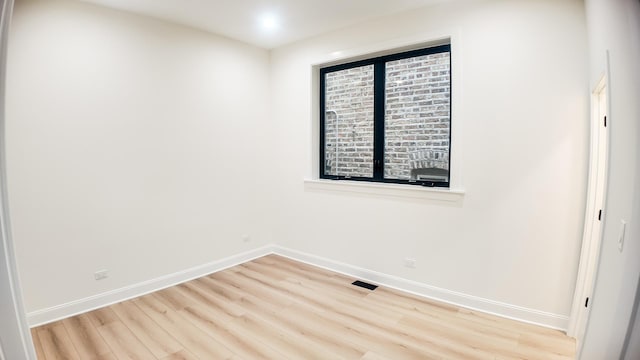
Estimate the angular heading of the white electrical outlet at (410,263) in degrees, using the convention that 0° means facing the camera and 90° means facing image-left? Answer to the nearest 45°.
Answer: approximately 45°

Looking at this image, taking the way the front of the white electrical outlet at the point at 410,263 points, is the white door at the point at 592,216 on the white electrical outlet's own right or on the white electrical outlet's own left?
on the white electrical outlet's own left

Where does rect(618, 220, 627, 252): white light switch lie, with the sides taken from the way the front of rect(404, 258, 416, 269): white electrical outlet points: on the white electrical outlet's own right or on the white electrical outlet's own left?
on the white electrical outlet's own left

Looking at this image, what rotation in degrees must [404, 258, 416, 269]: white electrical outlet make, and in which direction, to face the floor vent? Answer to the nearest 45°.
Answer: approximately 45° to its right

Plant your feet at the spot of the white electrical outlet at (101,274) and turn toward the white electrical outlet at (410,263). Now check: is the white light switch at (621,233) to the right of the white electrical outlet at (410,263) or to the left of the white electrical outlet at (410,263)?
right
